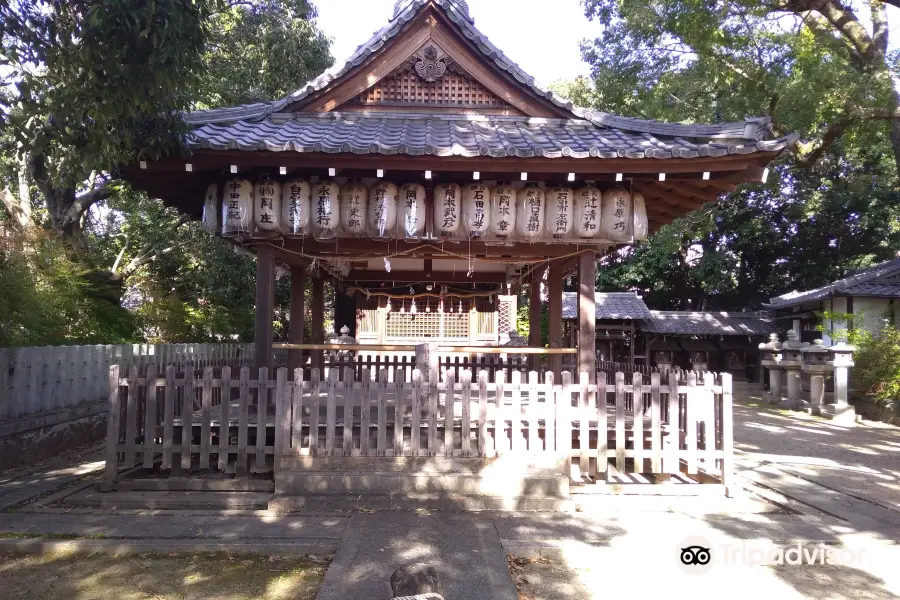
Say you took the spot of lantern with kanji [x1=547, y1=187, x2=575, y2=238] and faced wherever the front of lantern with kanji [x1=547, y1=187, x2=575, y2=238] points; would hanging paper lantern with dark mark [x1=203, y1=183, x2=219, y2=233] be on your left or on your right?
on your right

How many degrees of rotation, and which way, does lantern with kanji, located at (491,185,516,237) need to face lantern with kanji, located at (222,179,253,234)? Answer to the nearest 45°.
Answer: approximately 90° to its right

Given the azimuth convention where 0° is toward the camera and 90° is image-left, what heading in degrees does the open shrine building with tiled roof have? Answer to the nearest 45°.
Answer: approximately 0°

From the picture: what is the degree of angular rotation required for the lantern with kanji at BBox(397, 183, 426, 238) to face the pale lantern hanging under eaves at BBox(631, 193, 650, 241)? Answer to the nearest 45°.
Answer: approximately 90° to its left

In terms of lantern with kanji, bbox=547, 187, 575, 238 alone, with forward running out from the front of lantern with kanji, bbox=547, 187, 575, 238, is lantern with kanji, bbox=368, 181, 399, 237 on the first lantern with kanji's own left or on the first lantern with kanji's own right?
on the first lantern with kanji's own right
